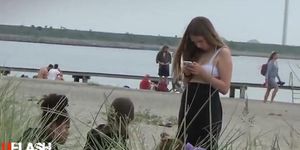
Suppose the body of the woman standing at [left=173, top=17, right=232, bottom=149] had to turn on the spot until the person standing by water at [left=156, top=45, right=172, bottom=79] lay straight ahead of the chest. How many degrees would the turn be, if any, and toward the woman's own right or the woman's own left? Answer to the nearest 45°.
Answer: approximately 135° to the woman's own right

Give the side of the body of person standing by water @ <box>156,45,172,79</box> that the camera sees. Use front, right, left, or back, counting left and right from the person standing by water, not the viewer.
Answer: front

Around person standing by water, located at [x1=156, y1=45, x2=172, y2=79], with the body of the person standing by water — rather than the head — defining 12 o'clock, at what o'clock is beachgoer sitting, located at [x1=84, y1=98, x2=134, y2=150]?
The beachgoer sitting is roughly at 12 o'clock from the person standing by water.

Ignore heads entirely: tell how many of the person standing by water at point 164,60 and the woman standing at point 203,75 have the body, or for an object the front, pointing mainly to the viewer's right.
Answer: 0

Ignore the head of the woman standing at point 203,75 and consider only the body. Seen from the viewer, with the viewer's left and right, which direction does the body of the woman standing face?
facing the viewer and to the left of the viewer

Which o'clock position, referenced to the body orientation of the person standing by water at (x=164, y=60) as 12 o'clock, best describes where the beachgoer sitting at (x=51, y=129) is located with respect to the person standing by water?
The beachgoer sitting is roughly at 12 o'clock from the person standing by water.

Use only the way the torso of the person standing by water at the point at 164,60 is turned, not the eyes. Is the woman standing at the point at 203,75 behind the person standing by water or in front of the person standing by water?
in front
